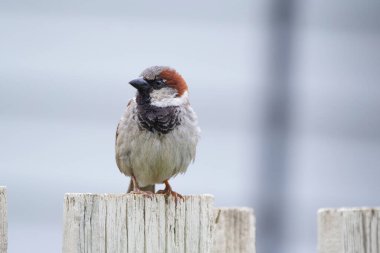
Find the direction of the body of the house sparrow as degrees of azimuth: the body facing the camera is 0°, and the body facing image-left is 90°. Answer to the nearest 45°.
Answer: approximately 0°

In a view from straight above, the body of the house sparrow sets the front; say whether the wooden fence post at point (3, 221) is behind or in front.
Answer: in front

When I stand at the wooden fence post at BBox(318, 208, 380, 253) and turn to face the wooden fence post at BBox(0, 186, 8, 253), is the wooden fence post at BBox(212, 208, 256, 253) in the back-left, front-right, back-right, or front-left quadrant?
front-right
